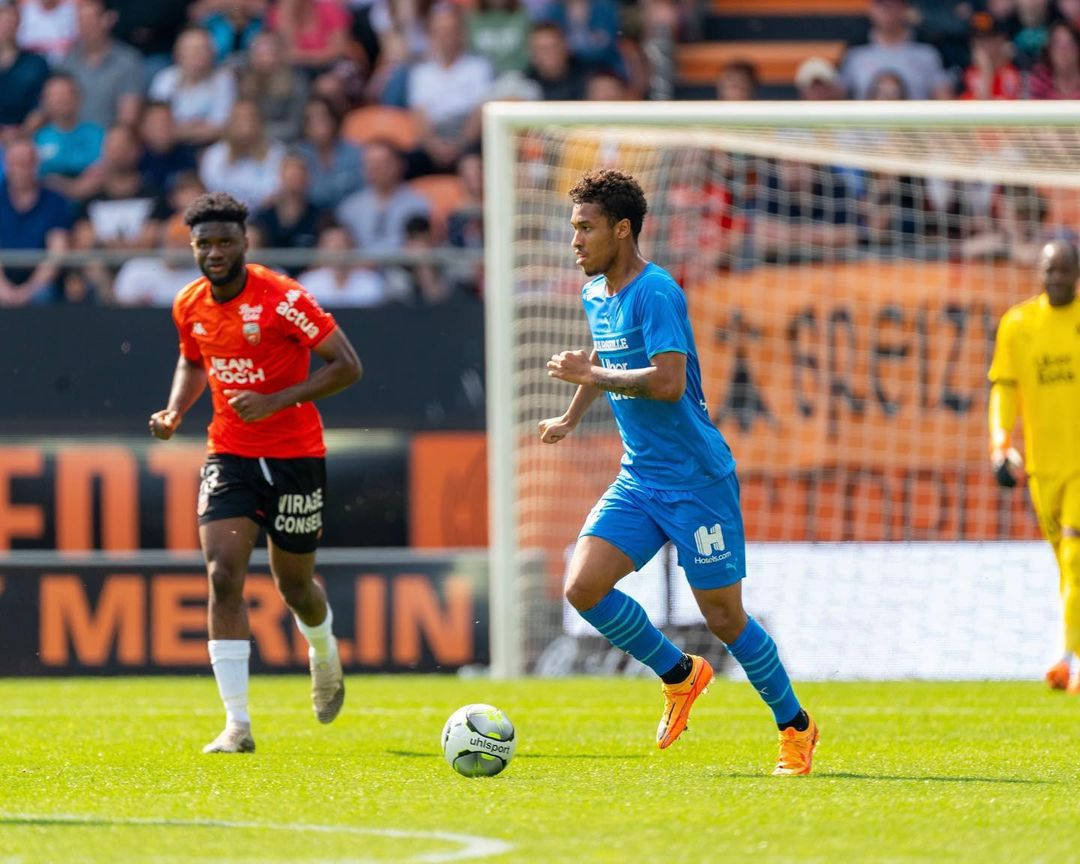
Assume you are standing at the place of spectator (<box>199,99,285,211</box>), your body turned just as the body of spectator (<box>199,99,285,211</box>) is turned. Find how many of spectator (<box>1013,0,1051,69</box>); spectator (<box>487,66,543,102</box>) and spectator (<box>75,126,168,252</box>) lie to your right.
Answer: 1

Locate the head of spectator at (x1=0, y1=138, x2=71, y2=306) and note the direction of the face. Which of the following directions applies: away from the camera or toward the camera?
toward the camera

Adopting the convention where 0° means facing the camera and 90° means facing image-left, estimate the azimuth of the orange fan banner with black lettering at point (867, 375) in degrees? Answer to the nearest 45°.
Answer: approximately 0°

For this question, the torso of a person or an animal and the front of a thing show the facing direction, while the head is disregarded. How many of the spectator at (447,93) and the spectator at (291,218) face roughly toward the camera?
2

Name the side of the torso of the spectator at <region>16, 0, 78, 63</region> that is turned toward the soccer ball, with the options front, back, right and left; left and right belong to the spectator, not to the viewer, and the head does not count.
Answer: front

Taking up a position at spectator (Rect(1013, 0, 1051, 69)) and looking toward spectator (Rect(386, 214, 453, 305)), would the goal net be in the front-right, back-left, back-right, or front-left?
front-left

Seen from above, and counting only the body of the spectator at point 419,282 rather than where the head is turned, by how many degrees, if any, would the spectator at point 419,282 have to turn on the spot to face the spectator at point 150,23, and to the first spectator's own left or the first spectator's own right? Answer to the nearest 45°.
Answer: approximately 135° to the first spectator's own right

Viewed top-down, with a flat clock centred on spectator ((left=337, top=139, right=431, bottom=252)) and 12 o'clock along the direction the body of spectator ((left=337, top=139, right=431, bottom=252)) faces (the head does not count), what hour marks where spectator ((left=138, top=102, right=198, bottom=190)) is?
spectator ((left=138, top=102, right=198, bottom=190)) is roughly at 4 o'clock from spectator ((left=337, top=139, right=431, bottom=252)).

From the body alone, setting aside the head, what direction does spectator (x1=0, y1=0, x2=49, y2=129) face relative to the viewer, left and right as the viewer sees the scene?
facing the viewer

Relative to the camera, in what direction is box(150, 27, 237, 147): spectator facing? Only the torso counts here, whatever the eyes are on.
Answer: toward the camera

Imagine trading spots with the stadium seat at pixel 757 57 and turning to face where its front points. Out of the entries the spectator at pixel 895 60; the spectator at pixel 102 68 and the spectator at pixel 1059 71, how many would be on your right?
1

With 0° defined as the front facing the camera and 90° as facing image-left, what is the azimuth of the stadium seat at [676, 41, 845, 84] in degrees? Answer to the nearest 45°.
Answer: approximately 0°
